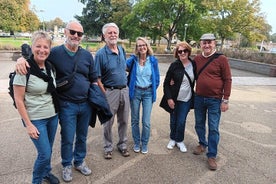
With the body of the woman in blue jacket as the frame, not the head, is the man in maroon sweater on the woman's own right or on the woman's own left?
on the woman's own left

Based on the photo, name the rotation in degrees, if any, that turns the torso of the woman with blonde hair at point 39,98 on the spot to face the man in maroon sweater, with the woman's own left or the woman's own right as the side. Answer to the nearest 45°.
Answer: approximately 45° to the woman's own left

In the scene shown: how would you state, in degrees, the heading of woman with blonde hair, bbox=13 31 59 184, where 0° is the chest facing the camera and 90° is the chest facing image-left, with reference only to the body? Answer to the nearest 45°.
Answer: approximately 315°

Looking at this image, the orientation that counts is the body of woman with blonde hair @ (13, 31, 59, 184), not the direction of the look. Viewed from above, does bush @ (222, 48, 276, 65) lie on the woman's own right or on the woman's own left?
on the woman's own left

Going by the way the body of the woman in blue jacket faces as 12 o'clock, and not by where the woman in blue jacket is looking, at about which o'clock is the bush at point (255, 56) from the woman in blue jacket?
The bush is roughly at 7 o'clock from the woman in blue jacket.

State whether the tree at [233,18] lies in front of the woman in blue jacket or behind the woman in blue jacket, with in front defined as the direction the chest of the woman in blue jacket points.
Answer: behind

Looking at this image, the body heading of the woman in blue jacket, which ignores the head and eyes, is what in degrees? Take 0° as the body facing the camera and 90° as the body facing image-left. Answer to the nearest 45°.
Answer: approximately 0°

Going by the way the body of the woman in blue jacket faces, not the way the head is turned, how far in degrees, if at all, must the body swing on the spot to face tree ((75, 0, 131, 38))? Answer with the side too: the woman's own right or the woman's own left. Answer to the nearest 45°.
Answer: approximately 180°

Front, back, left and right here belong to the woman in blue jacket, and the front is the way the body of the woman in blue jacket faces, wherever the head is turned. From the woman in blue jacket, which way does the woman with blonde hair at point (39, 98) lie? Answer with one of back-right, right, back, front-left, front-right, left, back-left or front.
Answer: front-right
